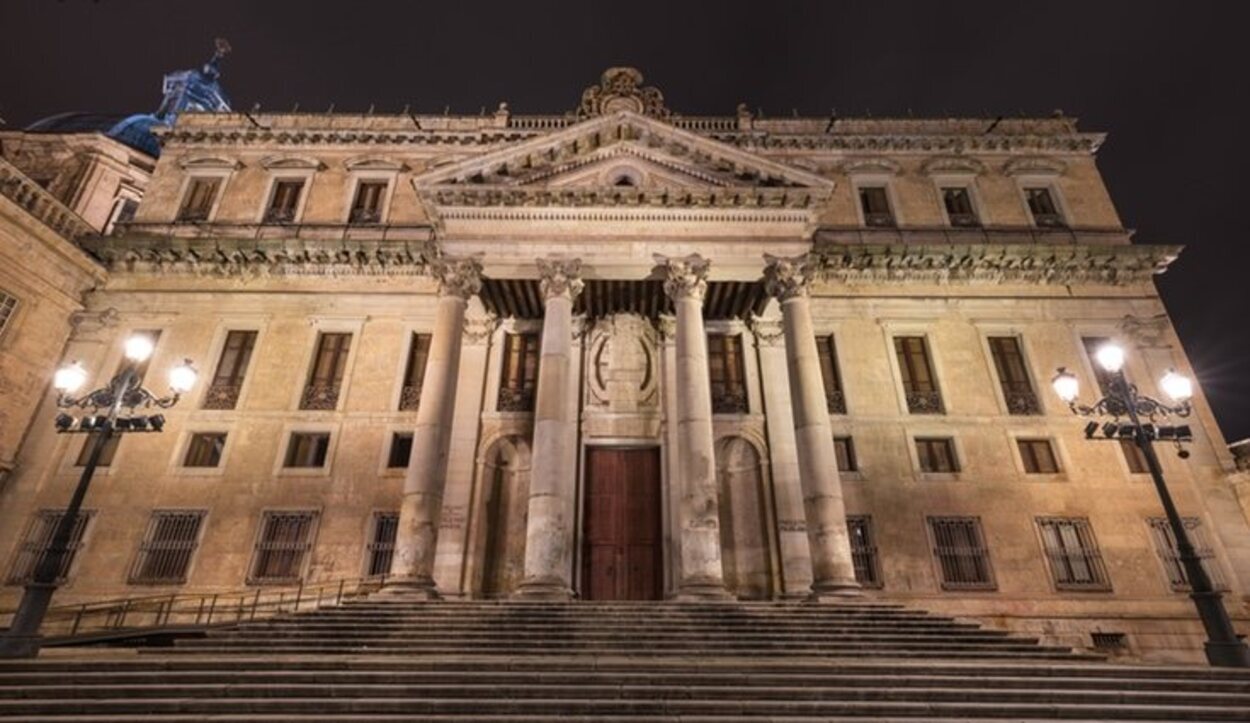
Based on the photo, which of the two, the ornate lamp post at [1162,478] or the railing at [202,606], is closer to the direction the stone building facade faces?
the ornate lamp post

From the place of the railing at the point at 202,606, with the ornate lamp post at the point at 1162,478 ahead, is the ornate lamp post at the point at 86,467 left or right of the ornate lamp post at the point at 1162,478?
right

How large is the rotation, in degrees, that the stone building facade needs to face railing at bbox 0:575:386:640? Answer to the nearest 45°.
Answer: approximately 90° to its right

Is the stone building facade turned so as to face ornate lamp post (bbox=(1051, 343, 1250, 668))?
no

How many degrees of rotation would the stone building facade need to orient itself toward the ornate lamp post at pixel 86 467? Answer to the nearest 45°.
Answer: approximately 45° to its right

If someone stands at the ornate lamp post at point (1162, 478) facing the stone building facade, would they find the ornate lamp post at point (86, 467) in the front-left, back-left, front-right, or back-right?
front-left

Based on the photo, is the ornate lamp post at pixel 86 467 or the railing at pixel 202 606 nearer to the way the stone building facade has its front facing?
the ornate lamp post

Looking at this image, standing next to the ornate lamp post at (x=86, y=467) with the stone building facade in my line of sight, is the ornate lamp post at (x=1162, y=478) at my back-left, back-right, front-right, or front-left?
front-right

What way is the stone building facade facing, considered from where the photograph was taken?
facing the viewer
